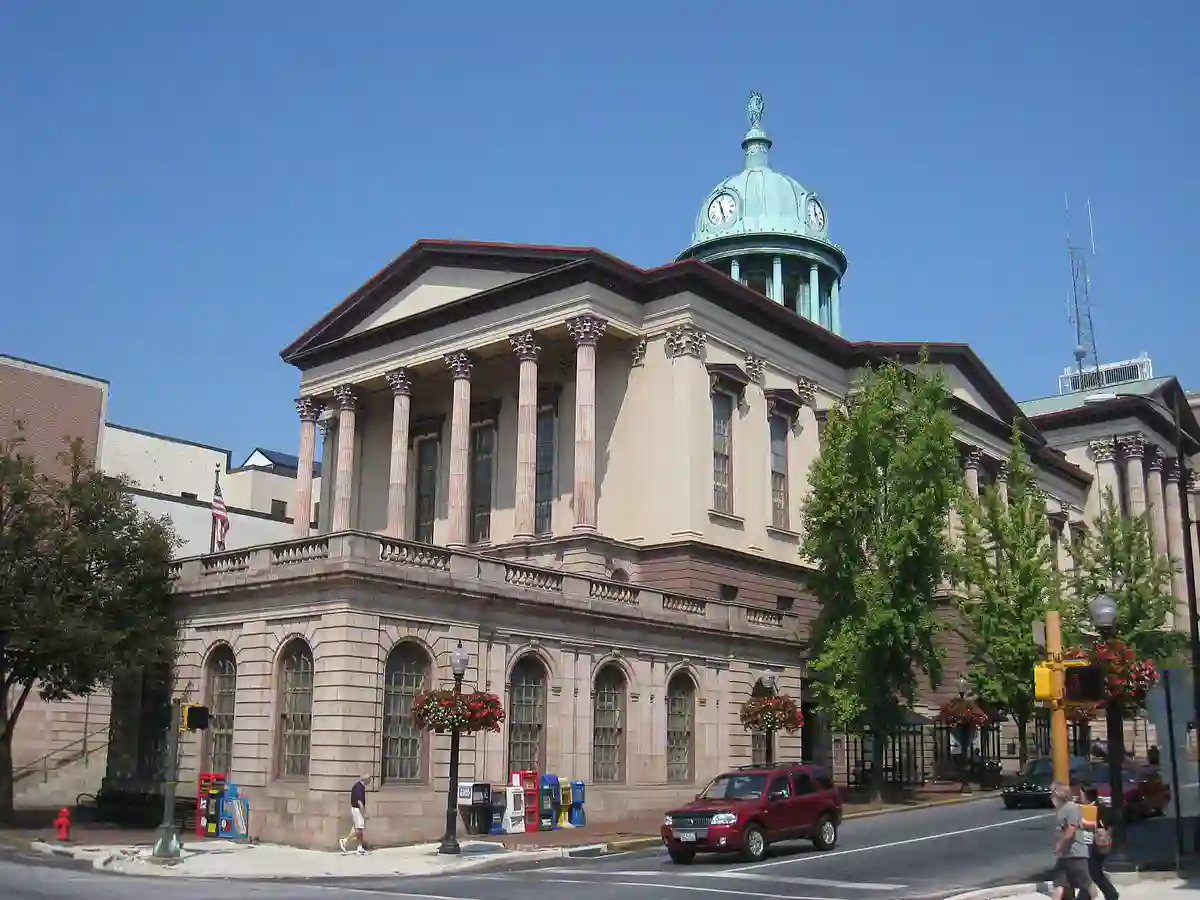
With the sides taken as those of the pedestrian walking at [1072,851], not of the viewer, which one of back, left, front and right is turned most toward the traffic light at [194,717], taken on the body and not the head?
front

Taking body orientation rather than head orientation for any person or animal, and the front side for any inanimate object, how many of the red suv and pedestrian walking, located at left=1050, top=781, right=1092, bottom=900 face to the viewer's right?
0

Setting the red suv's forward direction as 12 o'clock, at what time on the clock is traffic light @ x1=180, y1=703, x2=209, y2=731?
The traffic light is roughly at 1 o'clock from the red suv.

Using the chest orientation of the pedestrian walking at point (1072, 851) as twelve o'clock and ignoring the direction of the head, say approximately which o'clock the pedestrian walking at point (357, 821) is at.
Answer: the pedestrian walking at point (357, 821) is roughly at 1 o'clock from the pedestrian walking at point (1072, 851).

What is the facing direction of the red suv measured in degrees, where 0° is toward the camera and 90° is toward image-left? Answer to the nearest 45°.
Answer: approximately 45°

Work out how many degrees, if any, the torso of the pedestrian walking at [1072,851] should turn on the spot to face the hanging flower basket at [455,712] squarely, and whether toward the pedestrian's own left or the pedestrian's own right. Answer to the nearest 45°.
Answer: approximately 45° to the pedestrian's own right

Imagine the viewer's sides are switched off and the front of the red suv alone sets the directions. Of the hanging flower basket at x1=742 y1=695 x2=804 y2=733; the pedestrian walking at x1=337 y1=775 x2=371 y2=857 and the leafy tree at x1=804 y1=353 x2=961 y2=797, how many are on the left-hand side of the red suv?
0

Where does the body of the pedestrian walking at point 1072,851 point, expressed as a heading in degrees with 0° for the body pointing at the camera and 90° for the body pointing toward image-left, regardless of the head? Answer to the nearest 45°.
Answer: approximately 90°

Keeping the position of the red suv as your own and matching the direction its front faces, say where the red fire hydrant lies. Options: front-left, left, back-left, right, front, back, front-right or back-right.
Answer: front-right

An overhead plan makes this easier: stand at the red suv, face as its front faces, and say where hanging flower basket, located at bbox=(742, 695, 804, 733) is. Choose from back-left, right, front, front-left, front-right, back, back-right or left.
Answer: back-right

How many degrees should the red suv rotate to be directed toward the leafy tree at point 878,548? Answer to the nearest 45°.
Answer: approximately 135° to its right

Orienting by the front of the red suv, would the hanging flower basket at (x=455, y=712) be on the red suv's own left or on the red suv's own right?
on the red suv's own right

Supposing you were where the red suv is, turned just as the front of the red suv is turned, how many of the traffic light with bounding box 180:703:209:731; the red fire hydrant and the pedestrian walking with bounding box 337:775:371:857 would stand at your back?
0
